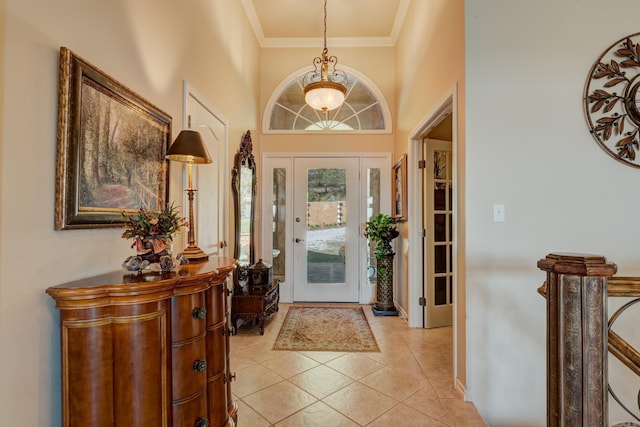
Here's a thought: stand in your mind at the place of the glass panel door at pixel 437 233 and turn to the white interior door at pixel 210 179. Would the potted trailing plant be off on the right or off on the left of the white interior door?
right

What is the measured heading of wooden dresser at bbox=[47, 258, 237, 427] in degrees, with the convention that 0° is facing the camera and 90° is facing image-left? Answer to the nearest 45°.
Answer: approximately 315°

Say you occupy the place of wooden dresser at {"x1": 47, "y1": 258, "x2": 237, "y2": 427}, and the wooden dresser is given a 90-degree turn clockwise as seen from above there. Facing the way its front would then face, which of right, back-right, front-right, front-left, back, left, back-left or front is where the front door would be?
back

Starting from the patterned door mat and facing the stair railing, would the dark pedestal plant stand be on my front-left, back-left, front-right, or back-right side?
back-left

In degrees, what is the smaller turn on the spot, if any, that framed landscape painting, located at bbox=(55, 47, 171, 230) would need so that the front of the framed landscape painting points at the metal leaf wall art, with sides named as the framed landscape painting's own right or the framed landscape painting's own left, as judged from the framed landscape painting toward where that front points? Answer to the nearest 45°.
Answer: approximately 45° to the framed landscape painting's own left

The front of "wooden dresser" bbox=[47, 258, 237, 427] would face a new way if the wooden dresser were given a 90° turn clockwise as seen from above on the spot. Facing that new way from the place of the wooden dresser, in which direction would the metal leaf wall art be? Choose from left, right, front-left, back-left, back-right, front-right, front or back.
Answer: back-left

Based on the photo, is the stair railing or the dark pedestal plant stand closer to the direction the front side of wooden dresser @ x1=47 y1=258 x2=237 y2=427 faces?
the stair railing

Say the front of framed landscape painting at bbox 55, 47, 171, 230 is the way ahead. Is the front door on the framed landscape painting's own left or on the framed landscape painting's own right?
on the framed landscape painting's own left

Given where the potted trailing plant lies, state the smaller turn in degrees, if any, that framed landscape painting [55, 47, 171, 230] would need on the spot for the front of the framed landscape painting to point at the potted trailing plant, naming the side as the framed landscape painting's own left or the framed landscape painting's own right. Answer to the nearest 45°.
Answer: approximately 90° to the framed landscape painting's own left

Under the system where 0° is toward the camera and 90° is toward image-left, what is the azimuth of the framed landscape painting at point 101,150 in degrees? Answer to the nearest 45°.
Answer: approximately 315°

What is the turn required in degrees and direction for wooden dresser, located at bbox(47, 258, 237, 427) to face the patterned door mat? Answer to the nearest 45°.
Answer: approximately 90° to its left
